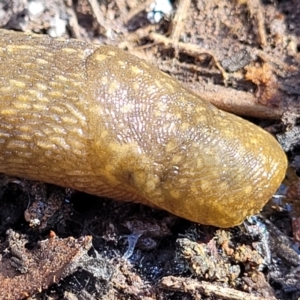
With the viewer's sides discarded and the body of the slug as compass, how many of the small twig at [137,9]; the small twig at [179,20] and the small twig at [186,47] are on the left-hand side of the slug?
3

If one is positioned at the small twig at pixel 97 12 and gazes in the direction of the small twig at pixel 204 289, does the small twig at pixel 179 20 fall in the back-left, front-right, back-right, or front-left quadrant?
front-left

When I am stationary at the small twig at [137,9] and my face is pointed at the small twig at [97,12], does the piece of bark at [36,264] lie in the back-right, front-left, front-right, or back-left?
front-left

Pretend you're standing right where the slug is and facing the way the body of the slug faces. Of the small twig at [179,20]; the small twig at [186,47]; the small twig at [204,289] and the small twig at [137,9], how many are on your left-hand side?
3

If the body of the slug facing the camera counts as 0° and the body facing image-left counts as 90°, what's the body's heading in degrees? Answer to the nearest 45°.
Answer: approximately 270°

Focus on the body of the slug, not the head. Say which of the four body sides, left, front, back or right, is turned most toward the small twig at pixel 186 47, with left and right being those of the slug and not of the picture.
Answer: left
